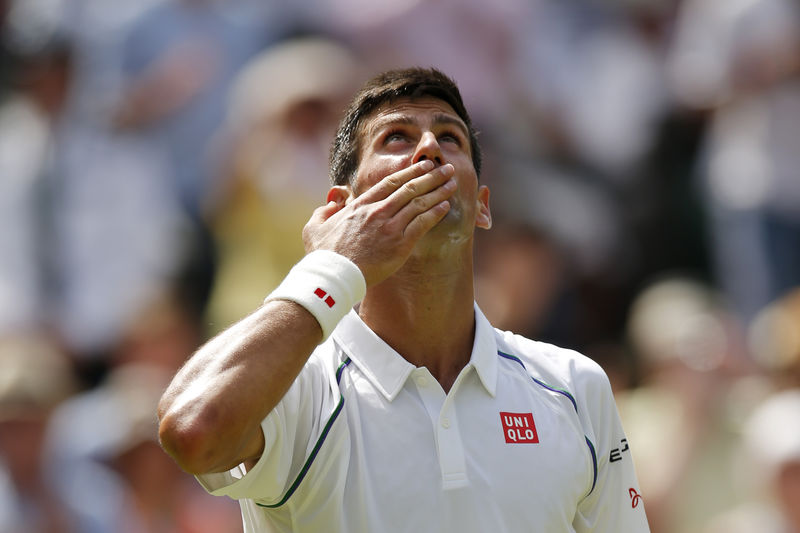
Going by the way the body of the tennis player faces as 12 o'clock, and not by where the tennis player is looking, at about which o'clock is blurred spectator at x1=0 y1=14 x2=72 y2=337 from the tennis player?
The blurred spectator is roughly at 5 o'clock from the tennis player.

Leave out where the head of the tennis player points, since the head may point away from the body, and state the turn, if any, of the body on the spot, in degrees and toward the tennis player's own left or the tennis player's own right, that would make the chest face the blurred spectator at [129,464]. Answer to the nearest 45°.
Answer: approximately 135° to the tennis player's own right

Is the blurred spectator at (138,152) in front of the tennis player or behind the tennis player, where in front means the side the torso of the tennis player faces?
behind

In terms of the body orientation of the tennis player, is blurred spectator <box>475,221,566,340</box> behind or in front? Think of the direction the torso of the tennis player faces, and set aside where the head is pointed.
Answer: behind

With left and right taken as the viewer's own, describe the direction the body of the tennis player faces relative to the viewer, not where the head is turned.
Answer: facing the viewer

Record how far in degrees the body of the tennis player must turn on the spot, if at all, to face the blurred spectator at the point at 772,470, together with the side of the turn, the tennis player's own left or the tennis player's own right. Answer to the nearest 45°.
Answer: approximately 135° to the tennis player's own left

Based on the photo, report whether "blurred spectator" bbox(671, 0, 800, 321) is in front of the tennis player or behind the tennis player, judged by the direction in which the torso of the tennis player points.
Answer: behind

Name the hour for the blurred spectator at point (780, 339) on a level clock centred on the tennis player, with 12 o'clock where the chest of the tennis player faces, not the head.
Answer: The blurred spectator is roughly at 7 o'clock from the tennis player.

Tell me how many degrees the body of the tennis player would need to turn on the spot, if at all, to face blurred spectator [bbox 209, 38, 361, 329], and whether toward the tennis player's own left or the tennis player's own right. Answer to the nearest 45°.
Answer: approximately 180°
